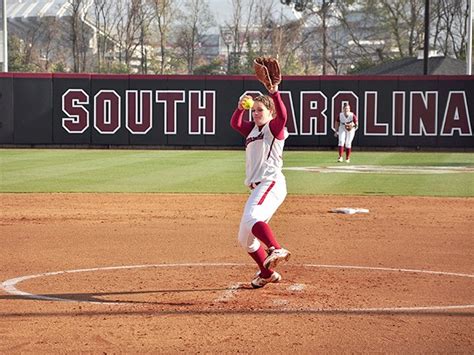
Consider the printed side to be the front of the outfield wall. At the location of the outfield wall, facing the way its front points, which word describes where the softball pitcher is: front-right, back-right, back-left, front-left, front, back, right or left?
front

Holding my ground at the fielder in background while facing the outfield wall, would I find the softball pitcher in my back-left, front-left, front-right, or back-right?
back-left

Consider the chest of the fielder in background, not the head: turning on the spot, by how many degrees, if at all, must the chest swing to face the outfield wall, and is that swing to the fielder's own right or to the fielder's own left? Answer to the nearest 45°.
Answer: approximately 135° to the fielder's own right

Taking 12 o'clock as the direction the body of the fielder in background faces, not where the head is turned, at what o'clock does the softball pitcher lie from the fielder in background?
The softball pitcher is roughly at 12 o'clock from the fielder in background.

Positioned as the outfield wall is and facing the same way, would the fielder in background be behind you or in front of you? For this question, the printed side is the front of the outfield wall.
in front

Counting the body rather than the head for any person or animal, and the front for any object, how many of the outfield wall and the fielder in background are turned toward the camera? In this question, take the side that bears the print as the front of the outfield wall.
2

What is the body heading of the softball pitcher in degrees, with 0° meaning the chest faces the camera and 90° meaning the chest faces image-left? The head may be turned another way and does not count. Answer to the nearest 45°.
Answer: approximately 45°

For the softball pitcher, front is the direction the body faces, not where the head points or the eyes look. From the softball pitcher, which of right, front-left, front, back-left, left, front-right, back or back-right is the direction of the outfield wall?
back-right

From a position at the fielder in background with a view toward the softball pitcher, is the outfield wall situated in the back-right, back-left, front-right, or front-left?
back-right

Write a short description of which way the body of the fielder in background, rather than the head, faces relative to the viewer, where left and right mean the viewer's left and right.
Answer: facing the viewer
